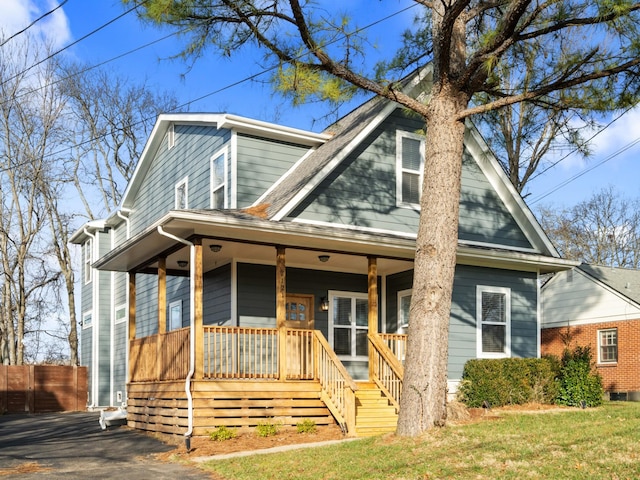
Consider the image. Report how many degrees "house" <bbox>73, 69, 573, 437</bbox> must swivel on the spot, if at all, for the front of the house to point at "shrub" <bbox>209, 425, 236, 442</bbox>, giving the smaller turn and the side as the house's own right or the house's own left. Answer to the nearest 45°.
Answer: approximately 45° to the house's own right

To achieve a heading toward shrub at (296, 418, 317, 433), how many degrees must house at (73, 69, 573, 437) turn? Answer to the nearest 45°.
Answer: approximately 45° to its right

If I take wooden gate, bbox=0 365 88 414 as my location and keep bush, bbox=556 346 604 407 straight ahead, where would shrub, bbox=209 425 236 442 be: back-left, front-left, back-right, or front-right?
front-right

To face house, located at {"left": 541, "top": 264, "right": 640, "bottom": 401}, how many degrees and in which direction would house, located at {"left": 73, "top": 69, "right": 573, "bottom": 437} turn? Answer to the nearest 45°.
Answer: approximately 90° to its left
